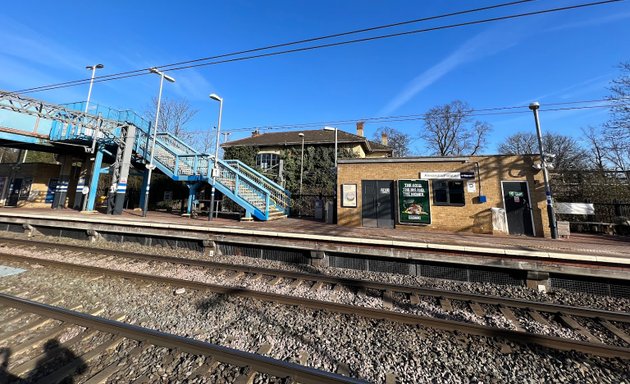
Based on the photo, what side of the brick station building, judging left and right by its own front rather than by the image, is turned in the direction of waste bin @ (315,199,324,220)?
right

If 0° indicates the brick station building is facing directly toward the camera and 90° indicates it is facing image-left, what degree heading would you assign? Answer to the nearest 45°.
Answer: approximately 0°

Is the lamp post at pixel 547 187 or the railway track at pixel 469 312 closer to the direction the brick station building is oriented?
the railway track

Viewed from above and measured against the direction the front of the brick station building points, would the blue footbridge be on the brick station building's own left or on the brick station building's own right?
on the brick station building's own right

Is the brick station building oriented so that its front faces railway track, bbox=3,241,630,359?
yes
